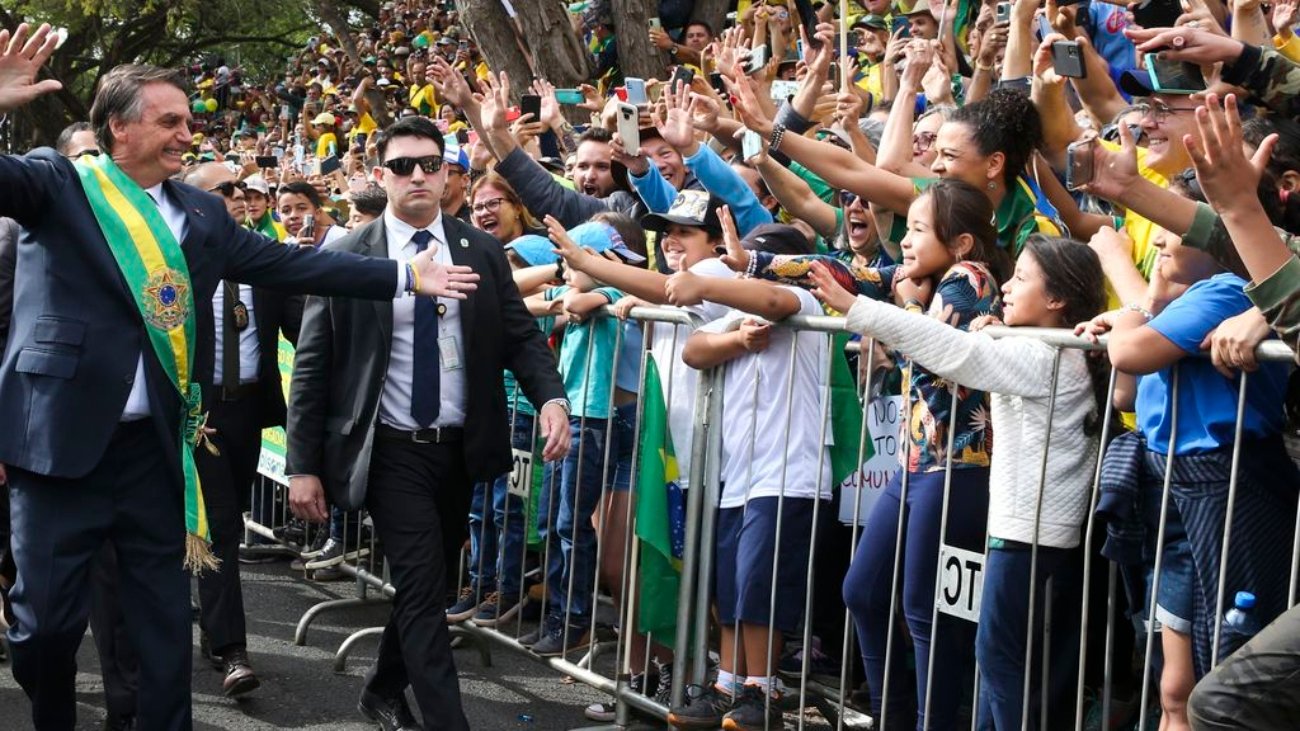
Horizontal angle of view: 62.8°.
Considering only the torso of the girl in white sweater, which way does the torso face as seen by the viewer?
to the viewer's left

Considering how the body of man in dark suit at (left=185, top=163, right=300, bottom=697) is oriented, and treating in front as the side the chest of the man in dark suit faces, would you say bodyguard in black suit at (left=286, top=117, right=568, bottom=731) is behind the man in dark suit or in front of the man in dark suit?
in front

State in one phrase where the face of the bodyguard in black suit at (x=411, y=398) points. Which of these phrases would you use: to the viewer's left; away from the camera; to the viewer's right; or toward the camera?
toward the camera

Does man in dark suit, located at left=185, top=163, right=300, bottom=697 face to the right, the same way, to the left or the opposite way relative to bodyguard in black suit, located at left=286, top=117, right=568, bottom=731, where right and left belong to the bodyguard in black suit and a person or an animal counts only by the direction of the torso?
the same way

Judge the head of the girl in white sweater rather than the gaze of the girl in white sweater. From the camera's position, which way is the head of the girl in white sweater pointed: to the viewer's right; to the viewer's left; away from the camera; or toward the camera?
to the viewer's left

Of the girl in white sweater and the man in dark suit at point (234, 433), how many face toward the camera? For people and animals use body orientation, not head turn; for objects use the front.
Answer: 1

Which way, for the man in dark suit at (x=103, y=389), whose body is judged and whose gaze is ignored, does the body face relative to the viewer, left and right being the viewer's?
facing the viewer and to the right of the viewer

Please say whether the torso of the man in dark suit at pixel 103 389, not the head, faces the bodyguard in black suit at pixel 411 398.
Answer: no

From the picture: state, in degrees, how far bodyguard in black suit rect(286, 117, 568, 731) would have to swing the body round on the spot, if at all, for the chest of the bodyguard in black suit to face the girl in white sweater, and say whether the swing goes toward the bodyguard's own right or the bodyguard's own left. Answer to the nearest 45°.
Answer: approximately 45° to the bodyguard's own left

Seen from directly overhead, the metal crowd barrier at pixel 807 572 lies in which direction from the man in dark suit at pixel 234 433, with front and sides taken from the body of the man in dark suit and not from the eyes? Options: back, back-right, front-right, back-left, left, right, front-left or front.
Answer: front-left

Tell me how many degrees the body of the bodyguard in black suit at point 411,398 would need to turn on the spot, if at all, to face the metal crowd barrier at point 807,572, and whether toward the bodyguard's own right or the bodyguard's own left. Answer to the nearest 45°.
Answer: approximately 90° to the bodyguard's own left

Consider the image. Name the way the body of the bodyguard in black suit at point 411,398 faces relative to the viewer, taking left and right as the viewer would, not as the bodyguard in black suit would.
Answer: facing the viewer

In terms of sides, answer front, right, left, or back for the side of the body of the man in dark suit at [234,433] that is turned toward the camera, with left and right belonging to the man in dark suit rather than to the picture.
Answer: front

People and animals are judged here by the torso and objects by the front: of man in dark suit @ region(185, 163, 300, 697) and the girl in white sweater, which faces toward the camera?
the man in dark suit
